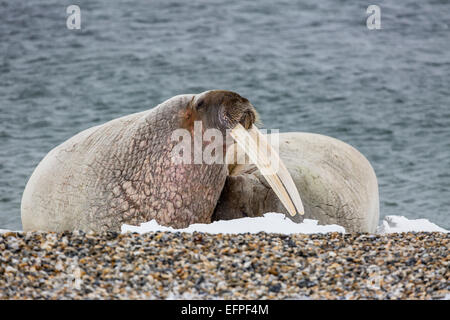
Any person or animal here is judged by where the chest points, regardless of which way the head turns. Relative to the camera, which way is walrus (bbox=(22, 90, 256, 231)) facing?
to the viewer's right

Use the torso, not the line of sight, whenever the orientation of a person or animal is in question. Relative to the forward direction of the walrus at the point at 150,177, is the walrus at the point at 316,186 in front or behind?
in front
